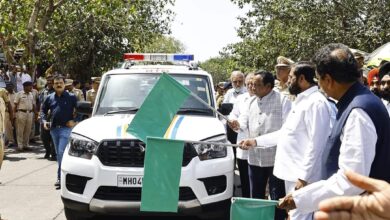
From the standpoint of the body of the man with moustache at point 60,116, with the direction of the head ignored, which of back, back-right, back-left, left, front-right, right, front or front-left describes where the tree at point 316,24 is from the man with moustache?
back-left

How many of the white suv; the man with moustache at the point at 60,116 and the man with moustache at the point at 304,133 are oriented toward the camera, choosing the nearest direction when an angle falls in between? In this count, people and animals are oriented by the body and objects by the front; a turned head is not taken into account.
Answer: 2

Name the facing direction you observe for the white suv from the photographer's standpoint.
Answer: facing the viewer

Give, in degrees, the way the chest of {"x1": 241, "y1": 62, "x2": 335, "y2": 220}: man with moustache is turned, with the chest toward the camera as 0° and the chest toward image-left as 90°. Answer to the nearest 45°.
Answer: approximately 90°

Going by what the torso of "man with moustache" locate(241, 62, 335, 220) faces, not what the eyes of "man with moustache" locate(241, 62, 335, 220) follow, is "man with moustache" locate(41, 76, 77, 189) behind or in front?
in front

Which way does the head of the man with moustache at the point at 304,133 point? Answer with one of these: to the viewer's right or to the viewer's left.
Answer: to the viewer's left

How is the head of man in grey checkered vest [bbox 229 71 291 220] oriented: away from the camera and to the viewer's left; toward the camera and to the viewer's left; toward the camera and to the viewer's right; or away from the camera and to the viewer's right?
toward the camera and to the viewer's left

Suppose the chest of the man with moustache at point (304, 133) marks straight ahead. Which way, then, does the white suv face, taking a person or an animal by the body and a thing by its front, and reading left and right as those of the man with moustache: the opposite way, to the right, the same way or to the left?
to the left

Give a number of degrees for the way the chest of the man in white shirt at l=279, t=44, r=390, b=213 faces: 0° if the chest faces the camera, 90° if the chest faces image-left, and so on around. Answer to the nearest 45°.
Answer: approximately 90°

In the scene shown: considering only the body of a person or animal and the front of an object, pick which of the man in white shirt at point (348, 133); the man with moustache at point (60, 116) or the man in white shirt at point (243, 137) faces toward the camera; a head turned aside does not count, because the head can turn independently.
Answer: the man with moustache

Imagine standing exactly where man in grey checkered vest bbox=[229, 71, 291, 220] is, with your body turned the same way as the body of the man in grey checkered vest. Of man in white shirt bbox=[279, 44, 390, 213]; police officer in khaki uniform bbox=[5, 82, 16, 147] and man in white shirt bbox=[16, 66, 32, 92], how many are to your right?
2

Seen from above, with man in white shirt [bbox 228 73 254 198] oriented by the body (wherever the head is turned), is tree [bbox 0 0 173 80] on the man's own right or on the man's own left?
on the man's own right
